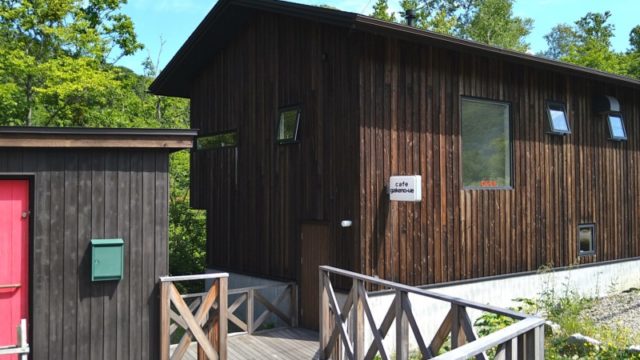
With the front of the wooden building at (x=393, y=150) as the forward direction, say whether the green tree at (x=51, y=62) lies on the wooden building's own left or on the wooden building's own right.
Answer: on the wooden building's own right

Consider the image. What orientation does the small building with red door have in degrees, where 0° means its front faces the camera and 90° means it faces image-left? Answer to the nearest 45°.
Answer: approximately 0°

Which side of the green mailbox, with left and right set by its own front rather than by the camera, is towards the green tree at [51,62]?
back

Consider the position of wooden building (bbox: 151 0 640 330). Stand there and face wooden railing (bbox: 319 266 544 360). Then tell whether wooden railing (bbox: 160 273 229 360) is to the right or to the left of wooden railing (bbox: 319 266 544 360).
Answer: right

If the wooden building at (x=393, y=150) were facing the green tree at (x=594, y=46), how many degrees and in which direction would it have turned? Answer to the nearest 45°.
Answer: approximately 180°

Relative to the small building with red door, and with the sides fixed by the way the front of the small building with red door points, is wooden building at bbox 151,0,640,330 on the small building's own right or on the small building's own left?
on the small building's own left

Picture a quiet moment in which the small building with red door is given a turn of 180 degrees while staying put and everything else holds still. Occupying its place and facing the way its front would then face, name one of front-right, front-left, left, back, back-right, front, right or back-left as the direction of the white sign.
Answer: right

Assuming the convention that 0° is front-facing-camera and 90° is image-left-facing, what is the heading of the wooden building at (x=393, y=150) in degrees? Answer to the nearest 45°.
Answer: approximately 45°
